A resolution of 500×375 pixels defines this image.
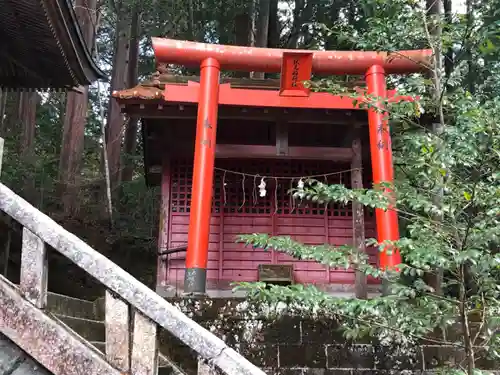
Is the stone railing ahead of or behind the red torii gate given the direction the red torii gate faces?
ahead

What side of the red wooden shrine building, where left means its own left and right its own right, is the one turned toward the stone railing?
front

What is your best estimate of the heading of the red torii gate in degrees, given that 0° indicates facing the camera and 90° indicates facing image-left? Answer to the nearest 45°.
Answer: approximately 0°
